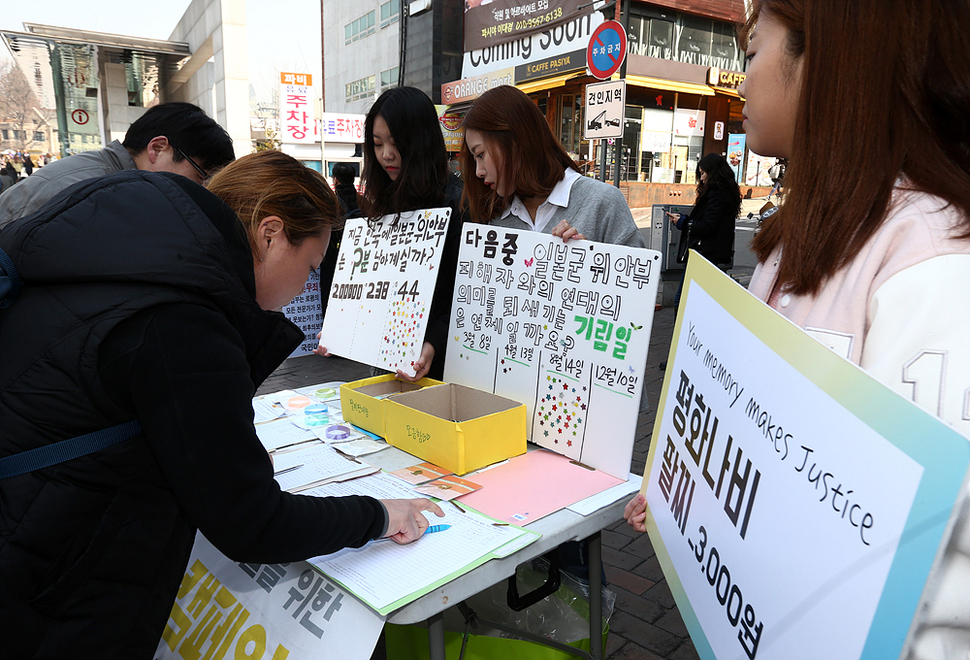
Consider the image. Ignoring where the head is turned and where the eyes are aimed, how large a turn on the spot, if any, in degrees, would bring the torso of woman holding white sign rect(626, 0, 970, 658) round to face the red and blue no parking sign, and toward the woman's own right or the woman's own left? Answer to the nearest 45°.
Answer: approximately 90° to the woman's own right

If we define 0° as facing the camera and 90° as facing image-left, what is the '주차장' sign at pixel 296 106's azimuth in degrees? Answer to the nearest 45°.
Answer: approximately 0°

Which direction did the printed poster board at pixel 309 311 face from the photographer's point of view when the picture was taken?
facing the viewer

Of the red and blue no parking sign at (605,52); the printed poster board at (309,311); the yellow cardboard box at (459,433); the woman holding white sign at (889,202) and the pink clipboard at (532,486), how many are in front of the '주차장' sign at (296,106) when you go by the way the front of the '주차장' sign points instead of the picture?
5

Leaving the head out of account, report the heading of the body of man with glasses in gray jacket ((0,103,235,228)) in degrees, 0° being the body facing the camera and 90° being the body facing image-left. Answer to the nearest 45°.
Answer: approximately 270°

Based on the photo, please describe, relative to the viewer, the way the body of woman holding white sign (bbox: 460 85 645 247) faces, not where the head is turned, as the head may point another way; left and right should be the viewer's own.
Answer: facing the viewer and to the left of the viewer

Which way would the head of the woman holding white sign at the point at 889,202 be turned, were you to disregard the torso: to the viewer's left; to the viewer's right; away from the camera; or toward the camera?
to the viewer's left

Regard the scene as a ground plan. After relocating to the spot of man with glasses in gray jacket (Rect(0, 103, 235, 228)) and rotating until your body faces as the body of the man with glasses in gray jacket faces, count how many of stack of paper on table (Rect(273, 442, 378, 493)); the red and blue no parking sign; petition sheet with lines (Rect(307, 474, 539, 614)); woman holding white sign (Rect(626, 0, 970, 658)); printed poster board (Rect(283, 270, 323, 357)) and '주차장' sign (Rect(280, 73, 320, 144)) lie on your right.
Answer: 3

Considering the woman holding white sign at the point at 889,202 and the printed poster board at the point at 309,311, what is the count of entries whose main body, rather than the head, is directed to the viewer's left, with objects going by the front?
1

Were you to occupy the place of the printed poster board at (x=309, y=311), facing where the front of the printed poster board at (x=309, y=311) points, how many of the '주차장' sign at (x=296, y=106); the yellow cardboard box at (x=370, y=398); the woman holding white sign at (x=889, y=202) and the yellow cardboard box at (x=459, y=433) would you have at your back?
1

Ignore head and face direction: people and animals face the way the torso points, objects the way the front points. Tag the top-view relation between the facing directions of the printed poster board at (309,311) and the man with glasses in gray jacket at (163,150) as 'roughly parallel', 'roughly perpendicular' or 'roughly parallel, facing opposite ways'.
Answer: roughly perpendicular

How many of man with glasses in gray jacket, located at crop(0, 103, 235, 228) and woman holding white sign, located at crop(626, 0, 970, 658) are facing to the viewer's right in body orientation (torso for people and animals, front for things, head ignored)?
1

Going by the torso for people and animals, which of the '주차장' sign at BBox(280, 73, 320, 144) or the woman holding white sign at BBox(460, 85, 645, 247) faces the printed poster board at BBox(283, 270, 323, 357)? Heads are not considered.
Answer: the '주차장' sign

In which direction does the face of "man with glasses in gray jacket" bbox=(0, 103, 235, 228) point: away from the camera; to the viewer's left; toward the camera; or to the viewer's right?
to the viewer's right

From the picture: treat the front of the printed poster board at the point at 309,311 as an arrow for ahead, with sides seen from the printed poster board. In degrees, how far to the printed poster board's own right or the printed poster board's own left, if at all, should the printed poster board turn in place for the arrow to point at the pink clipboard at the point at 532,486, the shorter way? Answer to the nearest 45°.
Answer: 0° — it already faces it
